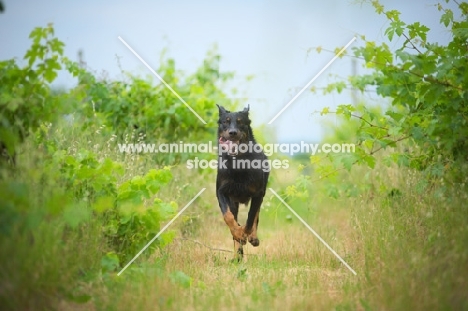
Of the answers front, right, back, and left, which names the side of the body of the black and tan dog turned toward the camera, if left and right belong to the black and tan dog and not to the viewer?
front
